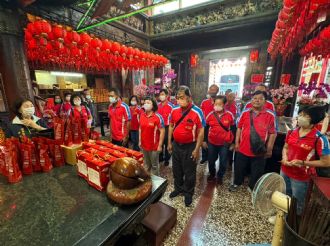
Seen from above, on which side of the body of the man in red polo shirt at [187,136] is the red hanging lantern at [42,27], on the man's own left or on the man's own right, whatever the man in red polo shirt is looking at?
on the man's own right

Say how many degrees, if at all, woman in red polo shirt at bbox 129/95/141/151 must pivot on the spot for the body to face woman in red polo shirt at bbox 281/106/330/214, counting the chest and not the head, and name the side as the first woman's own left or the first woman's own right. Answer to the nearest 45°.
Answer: approximately 45° to the first woman's own left

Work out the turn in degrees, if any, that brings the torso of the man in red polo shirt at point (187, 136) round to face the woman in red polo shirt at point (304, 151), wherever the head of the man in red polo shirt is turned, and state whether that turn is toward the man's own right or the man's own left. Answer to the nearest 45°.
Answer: approximately 135° to the man's own left

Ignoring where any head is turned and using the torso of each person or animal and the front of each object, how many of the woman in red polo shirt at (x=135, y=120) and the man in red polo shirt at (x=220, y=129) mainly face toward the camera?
2

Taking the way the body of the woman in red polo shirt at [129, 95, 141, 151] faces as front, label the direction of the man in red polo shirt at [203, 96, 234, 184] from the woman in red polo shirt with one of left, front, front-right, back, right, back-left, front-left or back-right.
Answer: front-left

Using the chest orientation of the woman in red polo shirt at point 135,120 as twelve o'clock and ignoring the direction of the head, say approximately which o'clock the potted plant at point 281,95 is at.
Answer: The potted plant is roughly at 9 o'clock from the woman in red polo shirt.

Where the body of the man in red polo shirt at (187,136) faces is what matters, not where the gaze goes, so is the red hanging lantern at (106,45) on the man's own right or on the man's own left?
on the man's own right

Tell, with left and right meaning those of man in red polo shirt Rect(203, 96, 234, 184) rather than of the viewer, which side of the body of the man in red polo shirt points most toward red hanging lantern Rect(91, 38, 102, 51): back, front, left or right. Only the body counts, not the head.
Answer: right

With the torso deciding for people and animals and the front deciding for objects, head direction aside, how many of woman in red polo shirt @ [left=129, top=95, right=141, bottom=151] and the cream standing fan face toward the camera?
1

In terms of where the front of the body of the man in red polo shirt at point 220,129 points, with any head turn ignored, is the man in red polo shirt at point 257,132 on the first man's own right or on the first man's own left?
on the first man's own left

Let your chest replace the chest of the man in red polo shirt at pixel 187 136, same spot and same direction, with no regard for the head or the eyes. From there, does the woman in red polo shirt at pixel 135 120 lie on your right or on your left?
on your right
